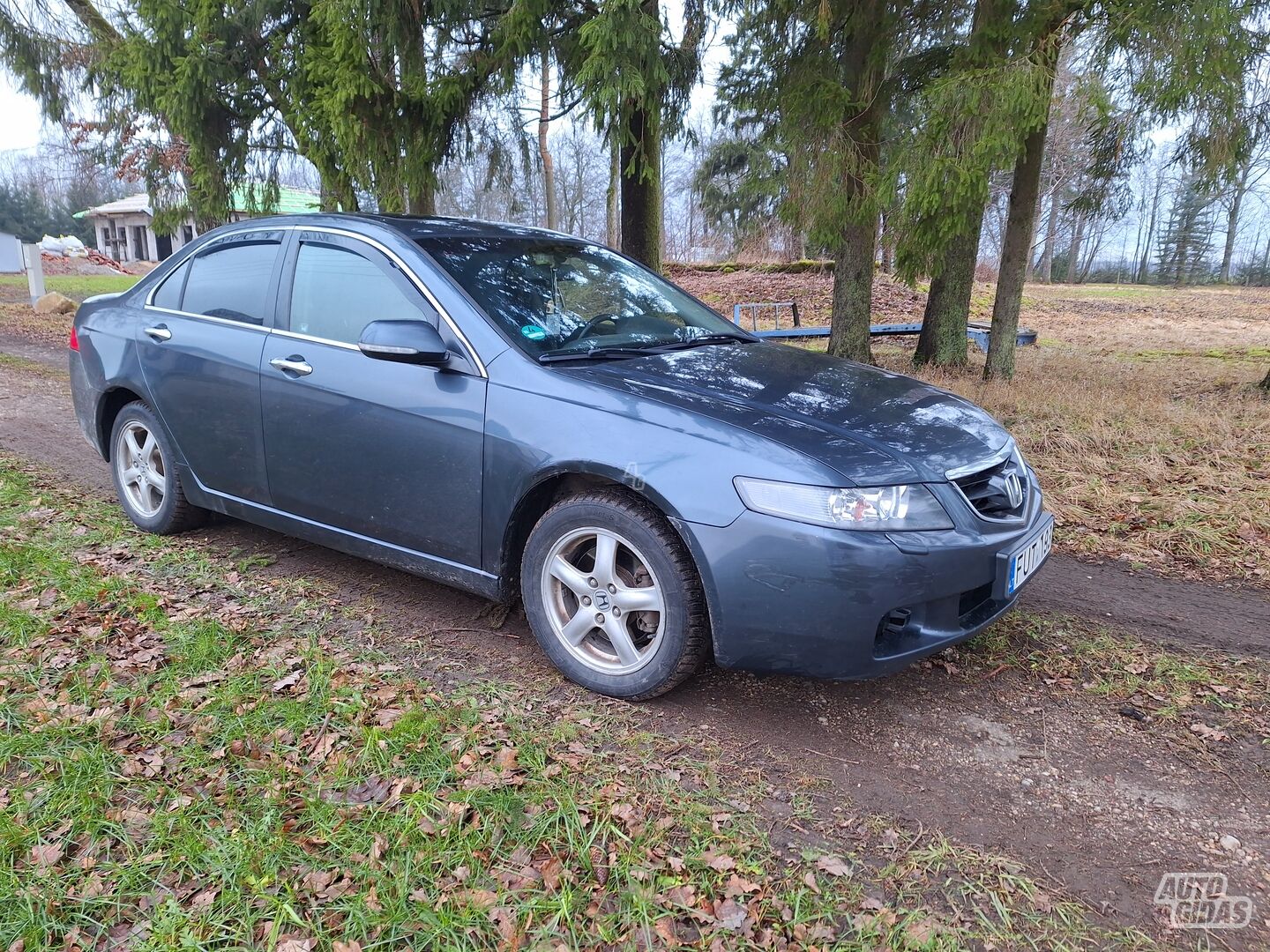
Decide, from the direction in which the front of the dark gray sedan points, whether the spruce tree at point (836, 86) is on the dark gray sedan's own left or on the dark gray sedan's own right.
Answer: on the dark gray sedan's own left

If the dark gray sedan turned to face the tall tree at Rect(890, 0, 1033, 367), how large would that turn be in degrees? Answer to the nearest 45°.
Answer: approximately 90° to its left

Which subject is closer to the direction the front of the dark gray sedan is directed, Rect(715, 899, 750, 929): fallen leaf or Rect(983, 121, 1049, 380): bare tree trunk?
the fallen leaf

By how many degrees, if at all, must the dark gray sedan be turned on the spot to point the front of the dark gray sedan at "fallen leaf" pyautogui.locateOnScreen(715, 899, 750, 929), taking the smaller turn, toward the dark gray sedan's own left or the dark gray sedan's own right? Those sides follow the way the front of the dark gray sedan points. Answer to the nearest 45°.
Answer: approximately 45° to the dark gray sedan's own right

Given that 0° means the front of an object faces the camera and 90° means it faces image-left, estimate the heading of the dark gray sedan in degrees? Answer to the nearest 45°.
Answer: approximately 315°

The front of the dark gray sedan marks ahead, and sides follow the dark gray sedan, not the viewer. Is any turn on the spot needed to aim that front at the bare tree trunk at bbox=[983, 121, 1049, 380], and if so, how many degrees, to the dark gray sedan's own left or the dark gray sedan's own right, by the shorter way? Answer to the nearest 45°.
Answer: approximately 90° to the dark gray sedan's own left

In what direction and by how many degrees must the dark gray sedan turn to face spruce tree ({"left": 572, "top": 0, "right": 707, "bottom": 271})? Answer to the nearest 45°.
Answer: approximately 135° to its left

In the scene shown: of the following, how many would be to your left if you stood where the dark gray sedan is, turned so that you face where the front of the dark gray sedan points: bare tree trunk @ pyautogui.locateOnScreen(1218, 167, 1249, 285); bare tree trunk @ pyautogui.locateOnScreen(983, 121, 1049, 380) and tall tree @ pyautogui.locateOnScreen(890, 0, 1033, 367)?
3

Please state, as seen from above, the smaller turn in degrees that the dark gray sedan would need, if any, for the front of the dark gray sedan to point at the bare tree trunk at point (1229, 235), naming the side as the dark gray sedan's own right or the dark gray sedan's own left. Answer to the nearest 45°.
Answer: approximately 90° to the dark gray sedan's own left
